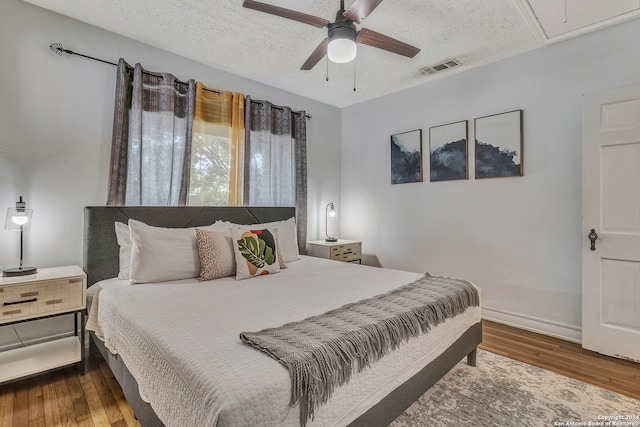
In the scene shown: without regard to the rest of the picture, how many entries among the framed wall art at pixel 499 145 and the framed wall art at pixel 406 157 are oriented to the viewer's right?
0

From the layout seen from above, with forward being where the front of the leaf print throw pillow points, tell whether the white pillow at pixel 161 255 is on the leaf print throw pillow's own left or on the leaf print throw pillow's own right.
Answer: on the leaf print throw pillow's own right

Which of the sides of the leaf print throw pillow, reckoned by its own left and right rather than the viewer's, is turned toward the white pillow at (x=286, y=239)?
left

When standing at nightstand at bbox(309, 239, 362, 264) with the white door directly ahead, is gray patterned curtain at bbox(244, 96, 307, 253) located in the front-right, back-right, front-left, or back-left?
back-right

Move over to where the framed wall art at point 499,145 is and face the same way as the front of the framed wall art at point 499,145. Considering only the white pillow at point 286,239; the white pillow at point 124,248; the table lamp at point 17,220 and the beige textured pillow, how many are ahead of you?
4

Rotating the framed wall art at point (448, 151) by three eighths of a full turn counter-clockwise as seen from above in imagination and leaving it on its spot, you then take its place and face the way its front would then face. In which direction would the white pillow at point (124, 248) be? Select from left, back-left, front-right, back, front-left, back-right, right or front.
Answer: back-right

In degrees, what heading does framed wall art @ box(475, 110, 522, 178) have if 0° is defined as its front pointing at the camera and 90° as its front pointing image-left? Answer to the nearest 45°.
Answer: approximately 45°

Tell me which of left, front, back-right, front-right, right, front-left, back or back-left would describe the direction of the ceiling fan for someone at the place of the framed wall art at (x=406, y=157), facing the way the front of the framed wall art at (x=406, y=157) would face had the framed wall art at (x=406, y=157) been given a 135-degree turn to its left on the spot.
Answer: right

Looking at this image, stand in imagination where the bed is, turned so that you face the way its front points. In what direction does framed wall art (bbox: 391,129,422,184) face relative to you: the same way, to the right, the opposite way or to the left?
to the right

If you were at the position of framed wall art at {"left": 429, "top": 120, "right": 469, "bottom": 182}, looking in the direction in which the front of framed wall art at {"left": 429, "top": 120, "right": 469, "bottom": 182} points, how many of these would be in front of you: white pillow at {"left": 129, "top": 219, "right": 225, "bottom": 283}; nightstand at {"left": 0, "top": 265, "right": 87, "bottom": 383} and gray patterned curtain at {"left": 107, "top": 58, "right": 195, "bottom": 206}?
3

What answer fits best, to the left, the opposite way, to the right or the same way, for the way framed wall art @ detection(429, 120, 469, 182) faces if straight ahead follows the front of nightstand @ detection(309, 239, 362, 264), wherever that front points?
to the right

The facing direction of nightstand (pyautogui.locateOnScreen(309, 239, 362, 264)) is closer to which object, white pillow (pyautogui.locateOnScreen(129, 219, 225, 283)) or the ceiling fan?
the ceiling fan
